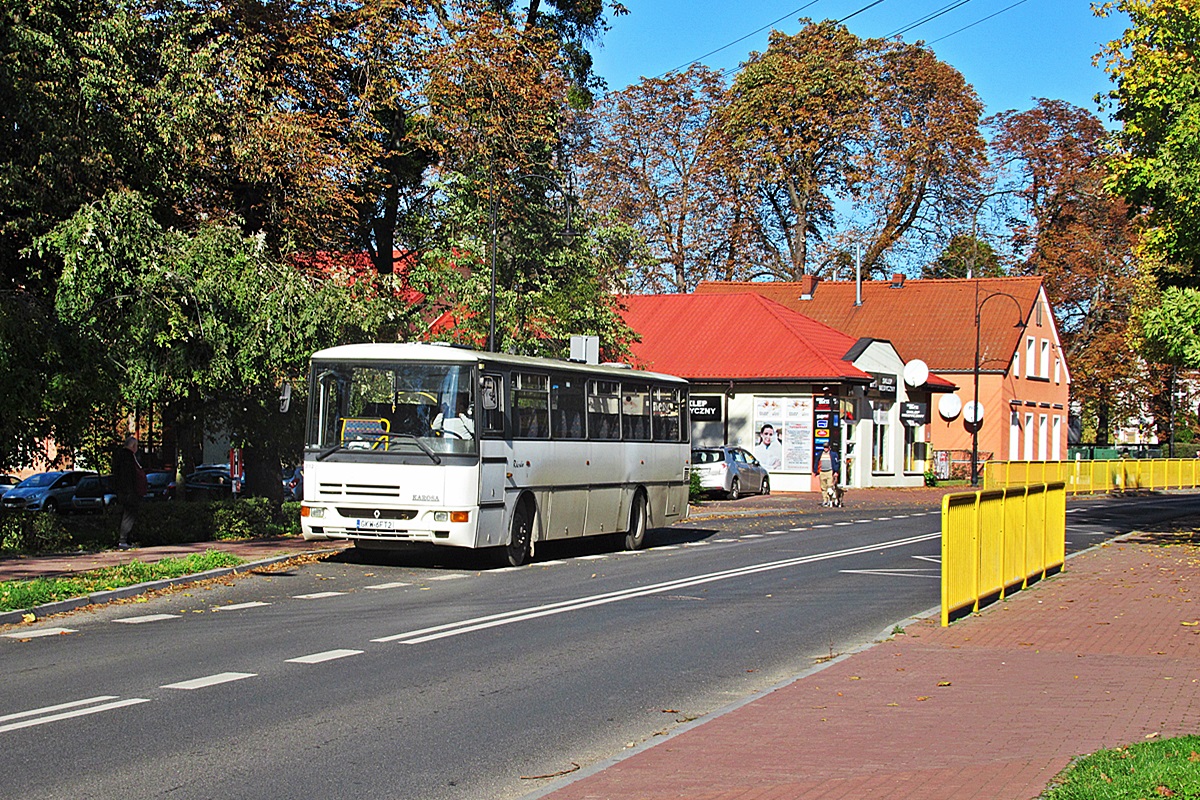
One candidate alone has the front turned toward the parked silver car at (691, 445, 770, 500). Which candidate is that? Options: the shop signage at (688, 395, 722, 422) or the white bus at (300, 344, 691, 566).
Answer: the shop signage

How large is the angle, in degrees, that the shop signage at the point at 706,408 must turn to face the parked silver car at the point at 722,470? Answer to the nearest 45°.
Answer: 0° — it already faces it

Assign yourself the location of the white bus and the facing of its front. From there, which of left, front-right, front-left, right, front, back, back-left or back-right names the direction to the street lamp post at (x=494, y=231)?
back-right

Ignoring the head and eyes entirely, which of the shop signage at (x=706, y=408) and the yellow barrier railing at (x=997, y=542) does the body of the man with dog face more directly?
the yellow barrier railing

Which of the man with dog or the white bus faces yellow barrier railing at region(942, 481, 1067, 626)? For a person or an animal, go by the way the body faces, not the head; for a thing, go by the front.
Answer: the man with dog

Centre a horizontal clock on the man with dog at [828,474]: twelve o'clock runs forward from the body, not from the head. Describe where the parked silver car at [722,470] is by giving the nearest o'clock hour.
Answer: The parked silver car is roughly at 4 o'clock from the man with dog.

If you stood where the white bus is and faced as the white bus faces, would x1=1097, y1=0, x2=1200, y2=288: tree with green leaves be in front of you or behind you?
behind

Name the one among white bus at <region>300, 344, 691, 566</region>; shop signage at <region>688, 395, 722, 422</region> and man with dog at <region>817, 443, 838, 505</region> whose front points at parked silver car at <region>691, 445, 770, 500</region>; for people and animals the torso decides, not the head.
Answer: the shop signage

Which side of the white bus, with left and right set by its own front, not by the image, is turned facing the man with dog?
back

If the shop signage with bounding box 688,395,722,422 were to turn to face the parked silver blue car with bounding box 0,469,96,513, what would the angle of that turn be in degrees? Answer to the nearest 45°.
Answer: approximately 45° to its right
